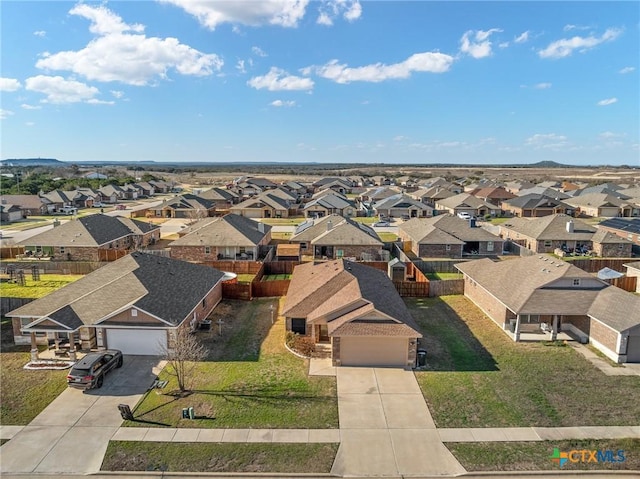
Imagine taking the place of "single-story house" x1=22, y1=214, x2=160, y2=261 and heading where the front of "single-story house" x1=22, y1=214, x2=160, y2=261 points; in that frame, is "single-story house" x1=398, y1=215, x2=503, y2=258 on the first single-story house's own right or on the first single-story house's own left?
on the first single-story house's own right

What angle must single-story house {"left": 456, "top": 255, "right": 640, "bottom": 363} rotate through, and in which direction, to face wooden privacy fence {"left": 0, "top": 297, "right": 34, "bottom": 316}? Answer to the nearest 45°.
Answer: approximately 135° to its right

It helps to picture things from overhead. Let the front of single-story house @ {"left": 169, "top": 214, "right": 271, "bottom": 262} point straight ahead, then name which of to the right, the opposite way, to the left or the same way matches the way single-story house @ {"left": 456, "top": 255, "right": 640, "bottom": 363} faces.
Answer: the opposite way

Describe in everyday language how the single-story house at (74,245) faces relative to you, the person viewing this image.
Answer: facing away from the viewer and to the right of the viewer

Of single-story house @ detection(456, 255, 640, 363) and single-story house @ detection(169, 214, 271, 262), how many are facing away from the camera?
1

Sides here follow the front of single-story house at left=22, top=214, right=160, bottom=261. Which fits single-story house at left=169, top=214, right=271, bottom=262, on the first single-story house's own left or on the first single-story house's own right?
on the first single-story house's own right

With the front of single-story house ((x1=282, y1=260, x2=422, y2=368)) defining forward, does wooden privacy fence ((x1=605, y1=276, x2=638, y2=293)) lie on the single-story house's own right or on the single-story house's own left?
on the single-story house's own left

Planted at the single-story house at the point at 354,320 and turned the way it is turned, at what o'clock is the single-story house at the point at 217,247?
the single-story house at the point at 217,247 is roughly at 5 o'clock from the single-story house at the point at 354,320.

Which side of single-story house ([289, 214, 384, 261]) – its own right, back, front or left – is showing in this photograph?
back

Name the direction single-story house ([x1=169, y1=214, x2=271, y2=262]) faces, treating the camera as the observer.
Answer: facing away from the viewer
